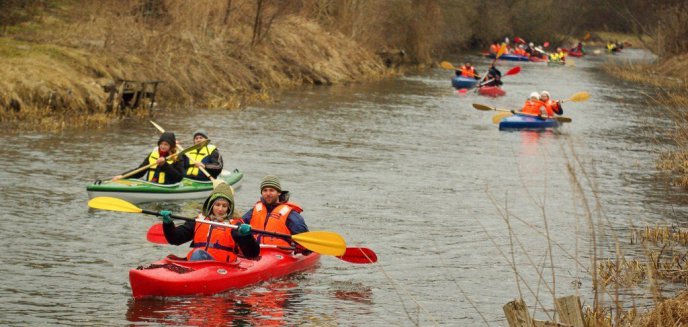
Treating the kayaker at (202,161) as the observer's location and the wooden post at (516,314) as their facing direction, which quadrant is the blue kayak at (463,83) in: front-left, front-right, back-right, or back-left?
back-left

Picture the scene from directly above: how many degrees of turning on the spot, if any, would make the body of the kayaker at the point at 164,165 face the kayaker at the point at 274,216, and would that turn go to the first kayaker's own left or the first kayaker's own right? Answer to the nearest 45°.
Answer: approximately 45° to the first kayaker's own left

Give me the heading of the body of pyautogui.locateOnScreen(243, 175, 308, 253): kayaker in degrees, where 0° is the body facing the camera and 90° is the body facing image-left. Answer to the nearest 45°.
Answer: approximately 45°

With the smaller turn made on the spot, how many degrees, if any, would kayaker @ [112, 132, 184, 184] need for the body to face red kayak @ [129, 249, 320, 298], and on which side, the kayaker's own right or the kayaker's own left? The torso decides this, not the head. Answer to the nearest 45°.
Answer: approximately 45° to the kayaker's own left

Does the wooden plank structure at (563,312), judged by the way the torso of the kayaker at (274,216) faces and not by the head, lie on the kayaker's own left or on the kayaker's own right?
on the kayaker's own left

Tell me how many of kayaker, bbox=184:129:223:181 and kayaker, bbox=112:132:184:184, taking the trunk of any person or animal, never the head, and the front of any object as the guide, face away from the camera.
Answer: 0

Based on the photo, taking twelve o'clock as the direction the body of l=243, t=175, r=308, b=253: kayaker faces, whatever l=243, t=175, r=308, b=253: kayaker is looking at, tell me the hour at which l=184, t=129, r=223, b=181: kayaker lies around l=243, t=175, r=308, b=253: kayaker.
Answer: l=184, t=129, r=223, b=181: kayaker is roughly at 4 o'clock from l=243, t=175, r=308, b=253: kayaker.

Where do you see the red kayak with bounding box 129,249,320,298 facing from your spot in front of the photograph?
facing the viewer and to the left of the viewer

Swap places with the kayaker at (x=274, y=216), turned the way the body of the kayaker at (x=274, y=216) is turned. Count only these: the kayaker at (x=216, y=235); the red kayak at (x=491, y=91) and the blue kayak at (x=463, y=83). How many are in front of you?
1

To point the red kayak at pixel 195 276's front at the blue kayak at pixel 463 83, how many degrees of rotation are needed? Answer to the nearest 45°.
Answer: approximately 135° to its right

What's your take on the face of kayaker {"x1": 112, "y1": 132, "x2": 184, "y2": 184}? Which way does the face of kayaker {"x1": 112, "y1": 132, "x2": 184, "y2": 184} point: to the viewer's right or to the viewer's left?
to the viewer's left

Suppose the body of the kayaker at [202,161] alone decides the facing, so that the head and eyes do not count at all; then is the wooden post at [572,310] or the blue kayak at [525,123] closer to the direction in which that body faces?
the wooden post

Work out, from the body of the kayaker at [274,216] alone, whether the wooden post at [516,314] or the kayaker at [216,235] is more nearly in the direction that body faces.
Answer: the kayaker

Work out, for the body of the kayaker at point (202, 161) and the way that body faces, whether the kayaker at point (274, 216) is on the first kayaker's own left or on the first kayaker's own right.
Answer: on the first kayaker's own left
